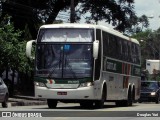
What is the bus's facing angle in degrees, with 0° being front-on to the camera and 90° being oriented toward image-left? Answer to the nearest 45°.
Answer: approximately 0°
